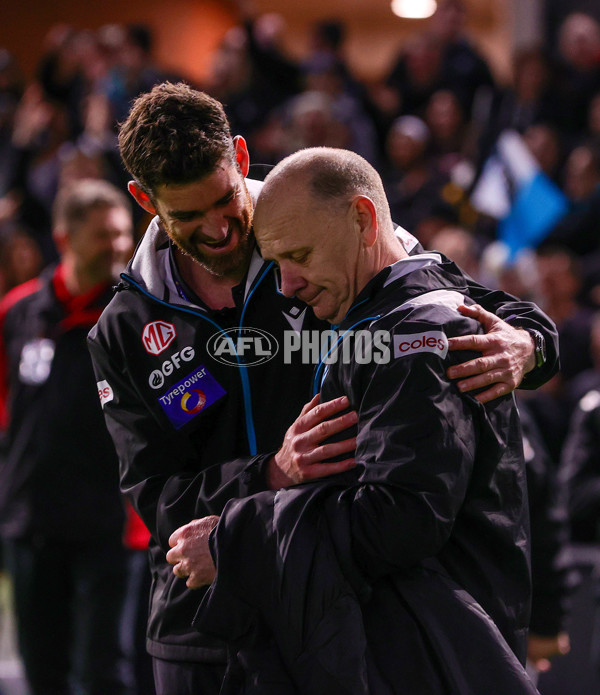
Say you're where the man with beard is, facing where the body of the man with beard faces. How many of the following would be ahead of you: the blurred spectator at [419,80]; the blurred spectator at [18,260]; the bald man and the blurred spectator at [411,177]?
1

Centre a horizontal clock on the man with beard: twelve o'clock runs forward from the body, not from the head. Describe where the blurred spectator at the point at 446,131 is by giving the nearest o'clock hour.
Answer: The blurred spectator is roughly at 8 o'clock from the man with beard.

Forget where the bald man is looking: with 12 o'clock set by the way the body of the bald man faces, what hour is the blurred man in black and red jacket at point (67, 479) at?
The blurred man in black and red jacket is roughly at 2 o'clock from the bald man.

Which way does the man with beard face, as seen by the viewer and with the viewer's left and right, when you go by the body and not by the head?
facing the viewer and to the right of the viewer

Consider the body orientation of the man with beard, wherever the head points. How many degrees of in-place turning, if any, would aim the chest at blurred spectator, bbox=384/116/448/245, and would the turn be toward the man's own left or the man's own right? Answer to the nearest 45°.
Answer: approximately 135° to the man's own left

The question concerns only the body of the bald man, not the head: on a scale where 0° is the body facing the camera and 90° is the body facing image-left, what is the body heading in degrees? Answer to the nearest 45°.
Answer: approximately 90°

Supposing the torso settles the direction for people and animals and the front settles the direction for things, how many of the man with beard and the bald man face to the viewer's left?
1

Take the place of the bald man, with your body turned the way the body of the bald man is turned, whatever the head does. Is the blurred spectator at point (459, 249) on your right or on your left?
on your right

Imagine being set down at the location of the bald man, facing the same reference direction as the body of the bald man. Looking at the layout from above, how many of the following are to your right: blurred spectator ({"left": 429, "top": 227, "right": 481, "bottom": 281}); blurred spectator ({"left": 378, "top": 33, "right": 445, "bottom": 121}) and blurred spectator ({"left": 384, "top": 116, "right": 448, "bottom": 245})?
3

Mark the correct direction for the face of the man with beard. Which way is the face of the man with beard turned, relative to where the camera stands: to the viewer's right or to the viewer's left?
to the viewer's right

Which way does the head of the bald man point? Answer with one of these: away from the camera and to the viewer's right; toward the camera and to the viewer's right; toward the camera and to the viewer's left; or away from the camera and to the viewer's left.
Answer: toward the camera and to the viewer's left

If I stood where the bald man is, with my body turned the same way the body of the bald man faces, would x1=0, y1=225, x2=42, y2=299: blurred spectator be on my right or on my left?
on my right

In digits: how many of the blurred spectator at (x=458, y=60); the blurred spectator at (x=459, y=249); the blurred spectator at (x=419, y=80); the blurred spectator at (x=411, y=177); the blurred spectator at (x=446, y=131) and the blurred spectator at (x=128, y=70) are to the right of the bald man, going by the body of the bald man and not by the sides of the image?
6

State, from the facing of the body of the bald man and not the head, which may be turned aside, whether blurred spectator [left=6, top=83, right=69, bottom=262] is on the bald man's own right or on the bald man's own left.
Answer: on the bald man's own right
